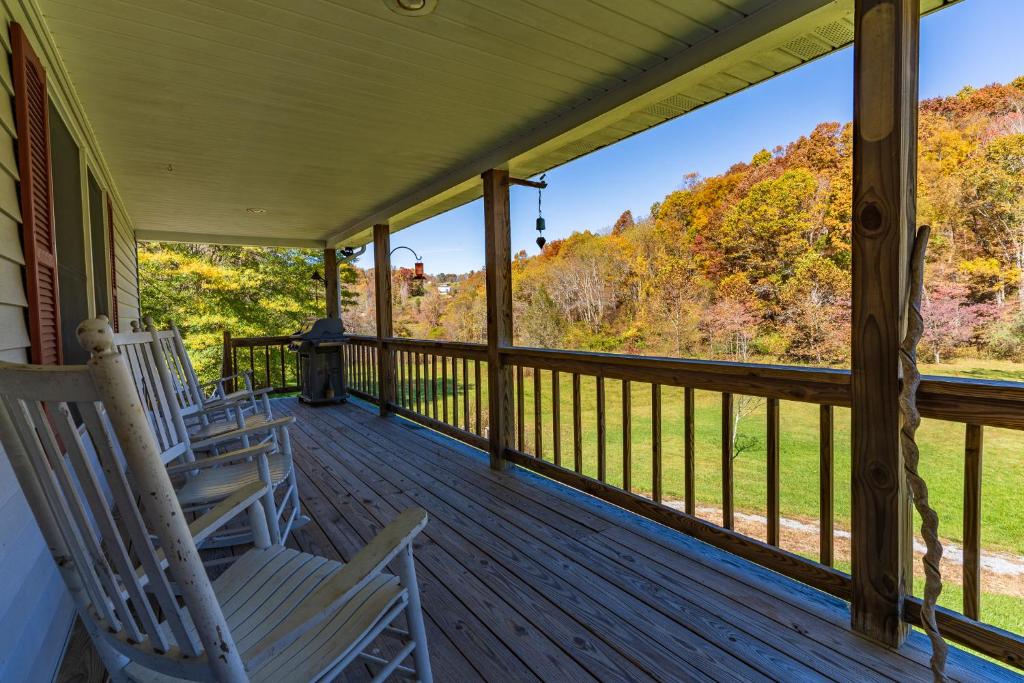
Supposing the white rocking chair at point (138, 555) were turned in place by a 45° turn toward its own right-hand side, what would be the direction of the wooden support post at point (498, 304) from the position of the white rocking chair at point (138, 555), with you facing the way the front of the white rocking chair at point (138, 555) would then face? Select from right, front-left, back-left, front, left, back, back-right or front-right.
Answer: front-left

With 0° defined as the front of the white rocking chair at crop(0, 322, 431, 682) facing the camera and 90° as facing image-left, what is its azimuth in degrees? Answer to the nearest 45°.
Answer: approximately 225°

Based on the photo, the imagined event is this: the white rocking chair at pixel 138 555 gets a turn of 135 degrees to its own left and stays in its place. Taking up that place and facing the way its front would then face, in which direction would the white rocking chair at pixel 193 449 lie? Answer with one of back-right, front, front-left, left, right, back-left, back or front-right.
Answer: right

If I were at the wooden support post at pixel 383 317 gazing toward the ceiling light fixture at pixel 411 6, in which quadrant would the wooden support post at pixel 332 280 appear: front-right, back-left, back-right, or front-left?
back-right

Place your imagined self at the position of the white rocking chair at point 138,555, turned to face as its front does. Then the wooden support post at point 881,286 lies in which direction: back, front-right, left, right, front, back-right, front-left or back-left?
front-right

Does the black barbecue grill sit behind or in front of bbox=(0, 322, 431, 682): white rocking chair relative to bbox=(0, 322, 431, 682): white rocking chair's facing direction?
in front
